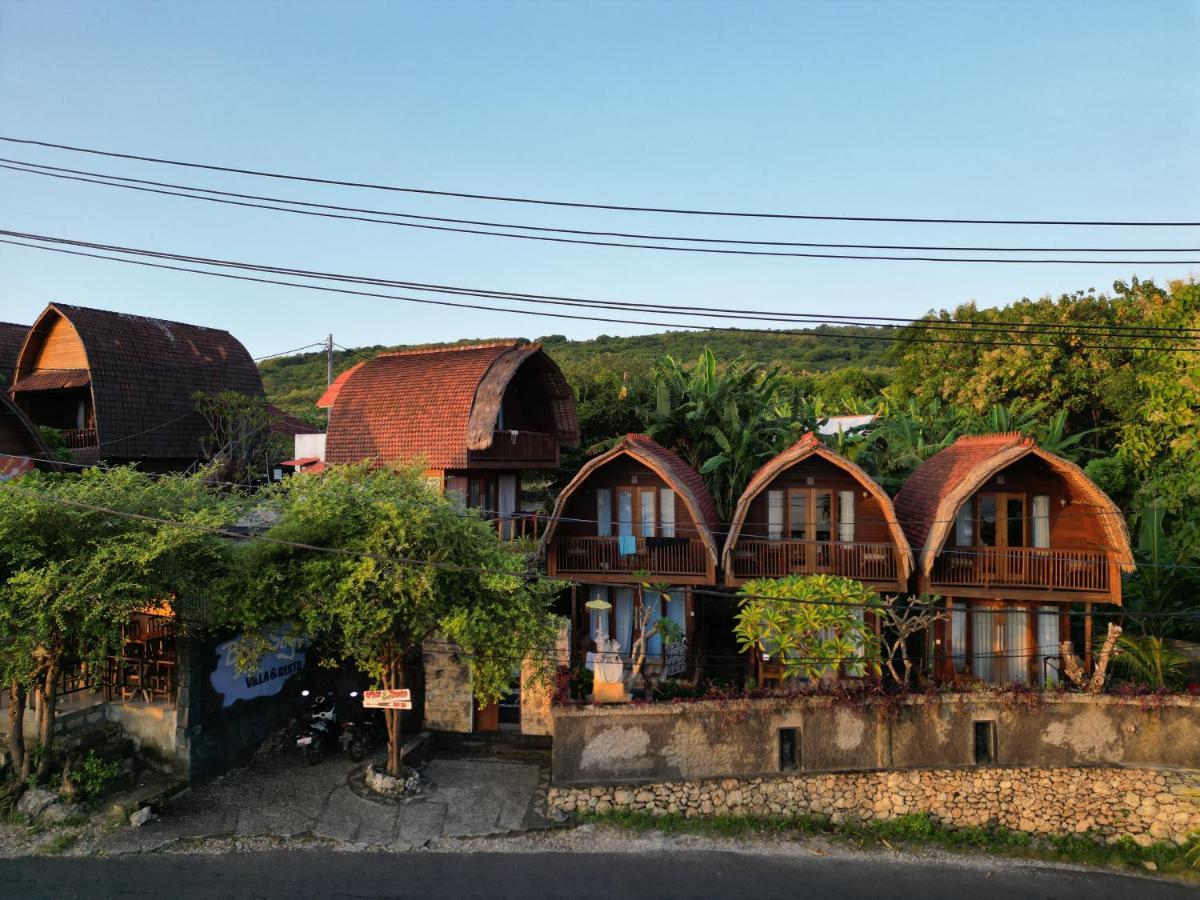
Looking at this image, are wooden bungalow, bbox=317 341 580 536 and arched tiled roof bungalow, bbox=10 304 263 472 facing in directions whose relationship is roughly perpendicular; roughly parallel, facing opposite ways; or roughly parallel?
roughly perpendicular

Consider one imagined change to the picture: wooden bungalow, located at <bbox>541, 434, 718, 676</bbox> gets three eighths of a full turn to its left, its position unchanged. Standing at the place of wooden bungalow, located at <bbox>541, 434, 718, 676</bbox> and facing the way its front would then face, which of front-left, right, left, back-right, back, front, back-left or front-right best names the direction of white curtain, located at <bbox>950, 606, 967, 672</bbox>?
front-right

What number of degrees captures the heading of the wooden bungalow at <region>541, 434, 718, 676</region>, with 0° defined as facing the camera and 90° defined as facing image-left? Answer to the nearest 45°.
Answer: approximately 0°

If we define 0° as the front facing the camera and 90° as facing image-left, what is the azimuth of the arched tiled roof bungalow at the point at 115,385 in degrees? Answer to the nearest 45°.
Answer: approximately 45°

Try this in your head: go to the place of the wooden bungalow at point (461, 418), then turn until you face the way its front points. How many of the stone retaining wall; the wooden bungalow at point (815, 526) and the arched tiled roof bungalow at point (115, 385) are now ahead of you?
2

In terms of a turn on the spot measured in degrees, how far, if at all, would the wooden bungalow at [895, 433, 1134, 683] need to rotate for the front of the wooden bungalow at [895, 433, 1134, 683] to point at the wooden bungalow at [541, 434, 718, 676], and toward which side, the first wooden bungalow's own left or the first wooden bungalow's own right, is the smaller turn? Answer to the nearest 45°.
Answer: approximately 135° to the first wooden bungalow's own right

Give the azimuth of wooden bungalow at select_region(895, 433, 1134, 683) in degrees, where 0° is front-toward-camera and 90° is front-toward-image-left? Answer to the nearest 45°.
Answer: approximately 315°

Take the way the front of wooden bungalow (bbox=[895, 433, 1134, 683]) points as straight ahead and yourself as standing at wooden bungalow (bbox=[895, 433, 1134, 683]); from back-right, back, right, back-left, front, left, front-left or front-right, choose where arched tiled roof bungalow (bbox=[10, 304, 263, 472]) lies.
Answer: back-right

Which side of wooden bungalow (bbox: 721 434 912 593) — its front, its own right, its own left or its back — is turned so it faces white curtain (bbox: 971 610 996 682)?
left

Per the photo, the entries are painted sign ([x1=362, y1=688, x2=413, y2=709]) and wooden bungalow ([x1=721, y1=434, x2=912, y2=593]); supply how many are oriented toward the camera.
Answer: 2

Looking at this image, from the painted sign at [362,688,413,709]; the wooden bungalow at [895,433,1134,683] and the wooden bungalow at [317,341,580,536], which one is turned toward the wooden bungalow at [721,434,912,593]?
the wooden bungalow at [317,341,580,536]
